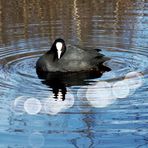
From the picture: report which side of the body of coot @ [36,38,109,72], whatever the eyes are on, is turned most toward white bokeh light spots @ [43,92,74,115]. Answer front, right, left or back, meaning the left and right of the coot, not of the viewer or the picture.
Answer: left

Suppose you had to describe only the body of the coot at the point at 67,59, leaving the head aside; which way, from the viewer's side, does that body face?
to the viewer's left

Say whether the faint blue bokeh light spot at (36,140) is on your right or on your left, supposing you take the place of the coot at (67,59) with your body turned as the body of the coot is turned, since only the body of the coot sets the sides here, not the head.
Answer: on your left

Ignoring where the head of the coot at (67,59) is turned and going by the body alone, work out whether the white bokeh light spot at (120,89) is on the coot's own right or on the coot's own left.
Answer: on the coot's own left
